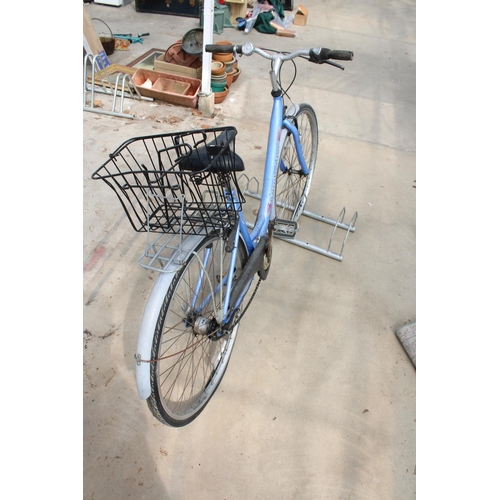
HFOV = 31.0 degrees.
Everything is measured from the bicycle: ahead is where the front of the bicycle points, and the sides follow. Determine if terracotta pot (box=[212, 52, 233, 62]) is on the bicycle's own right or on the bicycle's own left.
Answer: on the bicycle's own left

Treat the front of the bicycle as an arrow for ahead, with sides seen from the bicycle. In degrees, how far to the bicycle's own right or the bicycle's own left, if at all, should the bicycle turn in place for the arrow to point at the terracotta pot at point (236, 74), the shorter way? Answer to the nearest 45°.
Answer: approximately 45° to the bicycle's own left

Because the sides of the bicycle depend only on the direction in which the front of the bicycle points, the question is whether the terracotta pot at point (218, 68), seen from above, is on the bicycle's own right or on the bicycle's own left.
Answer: on the bicycle's own left

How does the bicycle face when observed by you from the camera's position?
facing away from the viewer and to the right of the viewer

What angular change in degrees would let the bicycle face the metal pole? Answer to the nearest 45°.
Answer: approximately 45° to its left

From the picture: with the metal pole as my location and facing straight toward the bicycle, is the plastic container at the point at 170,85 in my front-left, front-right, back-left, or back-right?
back-right
